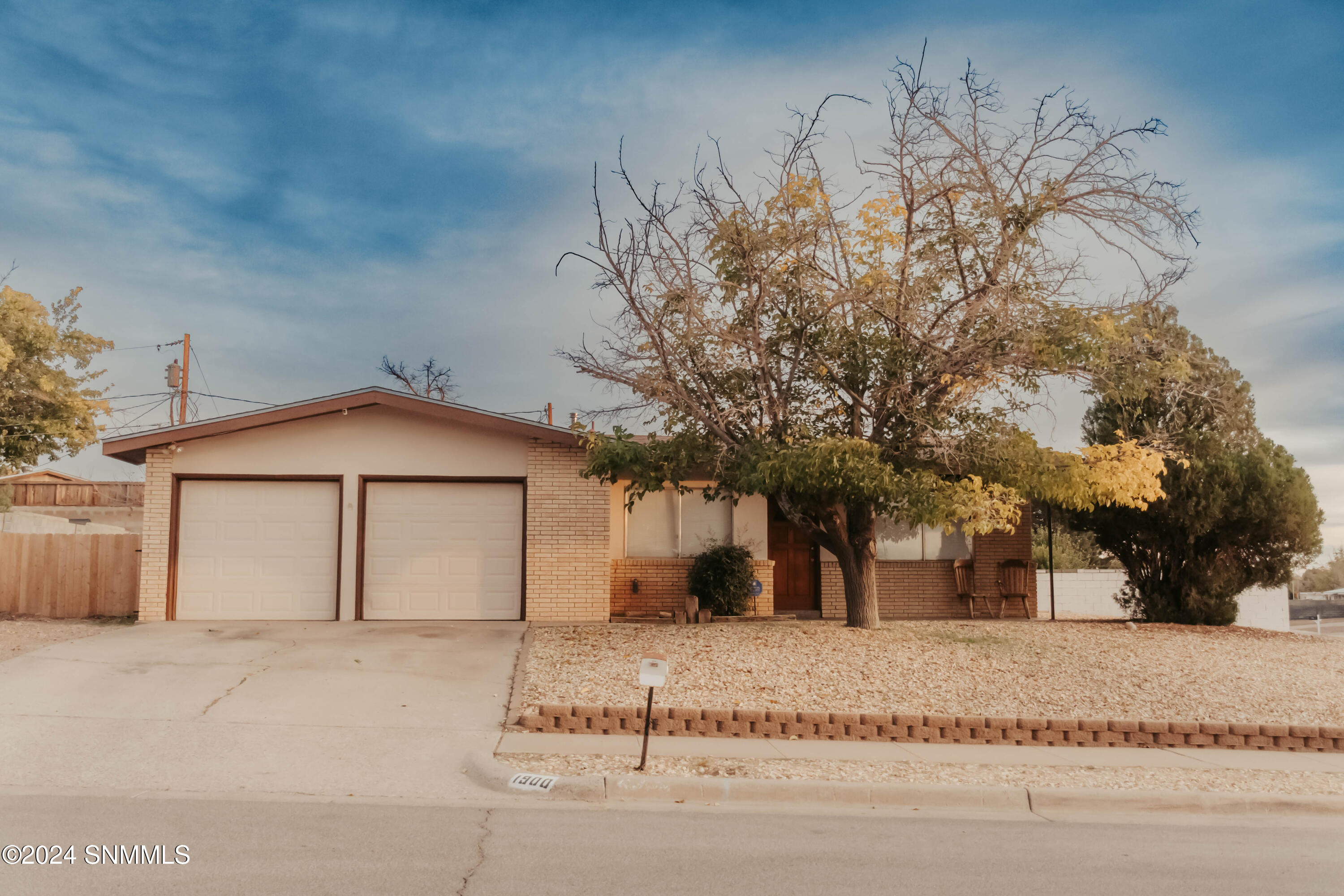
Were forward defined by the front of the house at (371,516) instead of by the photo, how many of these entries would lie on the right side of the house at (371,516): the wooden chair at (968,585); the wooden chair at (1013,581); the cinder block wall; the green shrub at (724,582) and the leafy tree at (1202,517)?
0

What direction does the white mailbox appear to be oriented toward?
toward the camera

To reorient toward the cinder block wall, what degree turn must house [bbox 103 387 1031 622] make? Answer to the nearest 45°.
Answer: approximately 135° to its left

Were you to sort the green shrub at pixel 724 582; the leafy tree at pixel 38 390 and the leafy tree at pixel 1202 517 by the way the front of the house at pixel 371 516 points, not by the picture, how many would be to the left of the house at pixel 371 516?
2

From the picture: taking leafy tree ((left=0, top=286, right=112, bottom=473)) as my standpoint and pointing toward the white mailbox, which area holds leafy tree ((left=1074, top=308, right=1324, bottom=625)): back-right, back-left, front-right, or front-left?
front-left

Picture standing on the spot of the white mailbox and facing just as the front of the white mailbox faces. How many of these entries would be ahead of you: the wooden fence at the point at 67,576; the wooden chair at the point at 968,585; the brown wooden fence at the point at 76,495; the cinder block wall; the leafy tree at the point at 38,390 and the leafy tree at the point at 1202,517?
0

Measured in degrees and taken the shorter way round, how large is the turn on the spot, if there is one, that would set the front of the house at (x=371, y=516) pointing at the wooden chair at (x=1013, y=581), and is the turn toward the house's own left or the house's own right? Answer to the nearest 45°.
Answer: approximately 90° to the house's own left

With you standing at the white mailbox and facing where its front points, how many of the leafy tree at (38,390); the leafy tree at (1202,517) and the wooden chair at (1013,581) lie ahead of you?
0

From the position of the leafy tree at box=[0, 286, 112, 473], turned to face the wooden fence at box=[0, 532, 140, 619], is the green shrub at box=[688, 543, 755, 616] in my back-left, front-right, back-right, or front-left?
front-left

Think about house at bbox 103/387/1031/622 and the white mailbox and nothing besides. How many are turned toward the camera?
2

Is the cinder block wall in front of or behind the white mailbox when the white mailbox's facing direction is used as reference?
behind

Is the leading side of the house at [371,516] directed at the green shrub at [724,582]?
no

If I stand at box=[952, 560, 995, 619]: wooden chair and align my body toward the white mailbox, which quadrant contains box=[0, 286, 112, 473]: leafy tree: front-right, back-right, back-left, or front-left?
front-right

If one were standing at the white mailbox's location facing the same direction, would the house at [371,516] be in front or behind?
behind

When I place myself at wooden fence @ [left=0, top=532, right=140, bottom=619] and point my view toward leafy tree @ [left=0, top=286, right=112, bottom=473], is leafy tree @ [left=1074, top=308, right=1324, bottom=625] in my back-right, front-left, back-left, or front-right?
back-right

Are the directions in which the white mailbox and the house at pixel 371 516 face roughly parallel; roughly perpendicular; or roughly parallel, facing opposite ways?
roughly parallel
